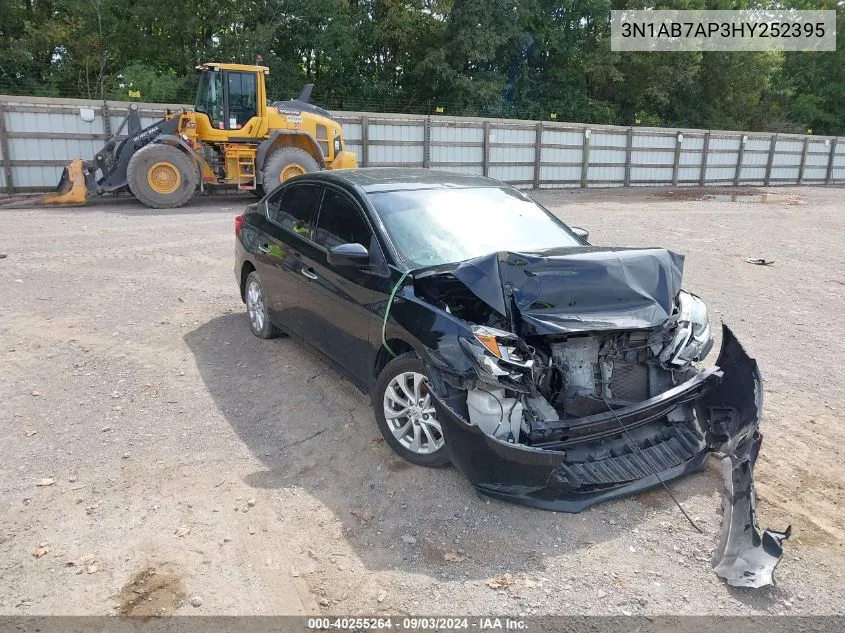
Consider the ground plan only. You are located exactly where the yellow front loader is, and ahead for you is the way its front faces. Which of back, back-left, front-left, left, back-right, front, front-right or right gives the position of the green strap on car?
left

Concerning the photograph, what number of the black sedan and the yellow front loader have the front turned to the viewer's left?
1

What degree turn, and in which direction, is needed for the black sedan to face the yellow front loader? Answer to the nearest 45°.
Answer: approximately 180°

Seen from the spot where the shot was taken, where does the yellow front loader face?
facing to the left of the viewer

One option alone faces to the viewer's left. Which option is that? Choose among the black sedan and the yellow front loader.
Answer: the yellow front loader

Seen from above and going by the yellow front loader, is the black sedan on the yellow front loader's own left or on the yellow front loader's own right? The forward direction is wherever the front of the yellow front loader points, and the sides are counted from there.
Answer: on the yellow front loader's own left

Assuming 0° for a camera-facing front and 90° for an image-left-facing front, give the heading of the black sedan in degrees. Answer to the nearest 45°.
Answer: approximately 315°
